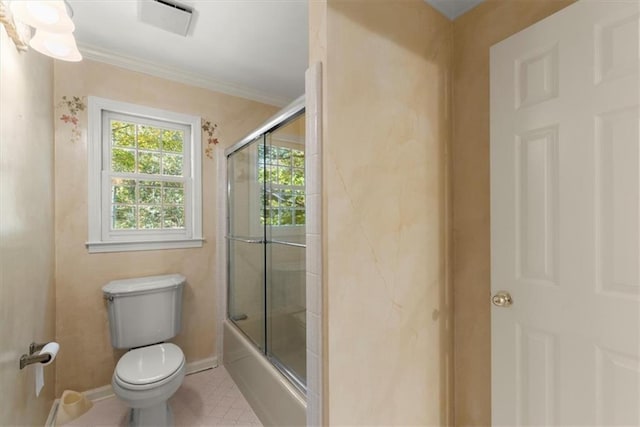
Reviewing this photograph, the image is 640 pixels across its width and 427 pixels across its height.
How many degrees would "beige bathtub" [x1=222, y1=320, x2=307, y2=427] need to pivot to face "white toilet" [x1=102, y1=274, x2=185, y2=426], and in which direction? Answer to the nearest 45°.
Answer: approximately 45° to its right

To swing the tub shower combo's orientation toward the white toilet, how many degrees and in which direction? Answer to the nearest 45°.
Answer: approximately 45° to its right

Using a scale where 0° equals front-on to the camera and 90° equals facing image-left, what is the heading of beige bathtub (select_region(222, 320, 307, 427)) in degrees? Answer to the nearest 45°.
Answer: approximately 45°

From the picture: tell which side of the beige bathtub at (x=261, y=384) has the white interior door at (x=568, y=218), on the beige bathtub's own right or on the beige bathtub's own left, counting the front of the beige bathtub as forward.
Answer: on the beige bathtub's own left

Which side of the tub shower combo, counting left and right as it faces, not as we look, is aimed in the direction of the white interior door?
left

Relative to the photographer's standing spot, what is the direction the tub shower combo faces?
facing the viewer and to the left of the viewer
